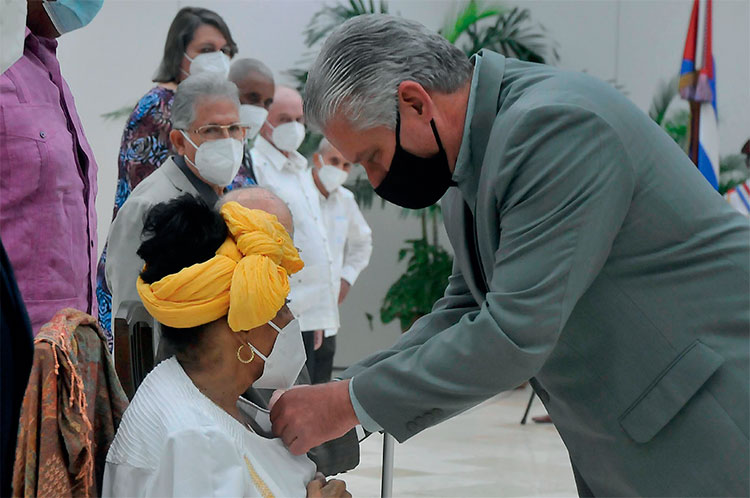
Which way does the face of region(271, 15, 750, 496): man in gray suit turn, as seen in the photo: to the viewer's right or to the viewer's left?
to the viewer's left

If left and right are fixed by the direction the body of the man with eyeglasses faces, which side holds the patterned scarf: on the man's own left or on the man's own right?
on the man's own right

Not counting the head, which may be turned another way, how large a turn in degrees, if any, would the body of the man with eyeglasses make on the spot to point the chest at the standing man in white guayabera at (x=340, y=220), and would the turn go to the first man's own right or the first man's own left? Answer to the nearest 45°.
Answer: approximately 90° to the first man's own left

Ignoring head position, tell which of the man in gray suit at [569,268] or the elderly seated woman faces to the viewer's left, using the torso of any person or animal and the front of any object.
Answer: the man in gray suit

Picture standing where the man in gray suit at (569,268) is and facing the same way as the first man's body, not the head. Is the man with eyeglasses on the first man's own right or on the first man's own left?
on the first man's own right

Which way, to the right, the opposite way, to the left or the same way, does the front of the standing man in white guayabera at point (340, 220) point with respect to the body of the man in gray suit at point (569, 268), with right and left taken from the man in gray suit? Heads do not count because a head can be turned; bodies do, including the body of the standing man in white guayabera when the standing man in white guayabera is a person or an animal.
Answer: to the left

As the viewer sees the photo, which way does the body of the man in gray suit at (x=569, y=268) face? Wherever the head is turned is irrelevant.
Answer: to the viewer's left
